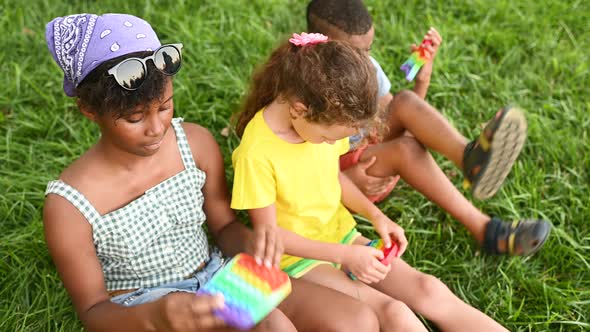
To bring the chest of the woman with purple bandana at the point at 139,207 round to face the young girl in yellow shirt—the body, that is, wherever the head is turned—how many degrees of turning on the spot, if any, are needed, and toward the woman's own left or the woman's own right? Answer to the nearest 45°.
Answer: approximately 45° to the woman's own left

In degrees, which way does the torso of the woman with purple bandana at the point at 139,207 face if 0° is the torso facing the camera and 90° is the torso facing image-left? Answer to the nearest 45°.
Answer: approximately 315°

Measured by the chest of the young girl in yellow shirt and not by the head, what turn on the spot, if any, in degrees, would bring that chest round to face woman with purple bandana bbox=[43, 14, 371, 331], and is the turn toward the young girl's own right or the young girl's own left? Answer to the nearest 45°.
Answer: approximately 90° to the young girl's own right
